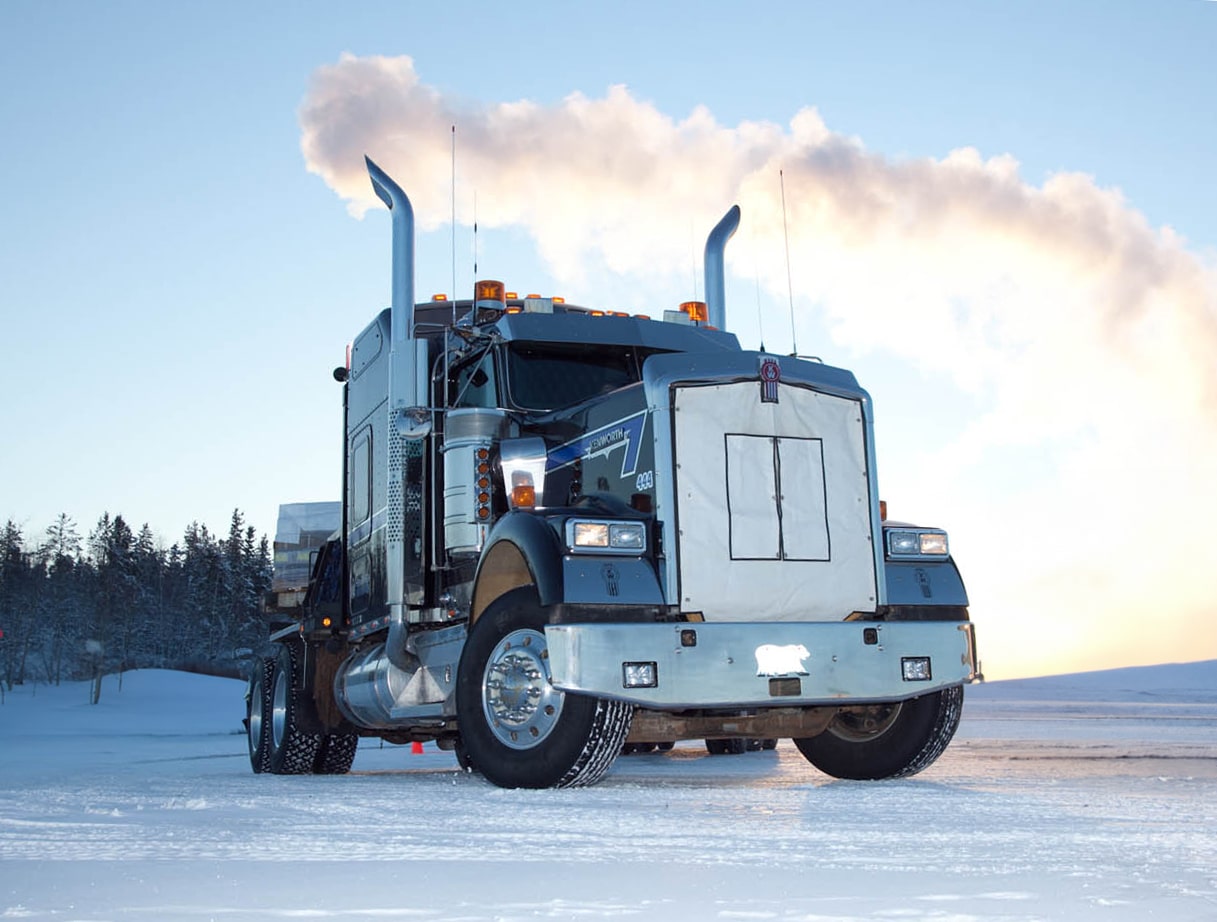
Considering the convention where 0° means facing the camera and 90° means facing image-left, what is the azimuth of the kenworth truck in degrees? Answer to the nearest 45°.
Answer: approximately 315°
